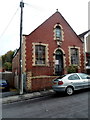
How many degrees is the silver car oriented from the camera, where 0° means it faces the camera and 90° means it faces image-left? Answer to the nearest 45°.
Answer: approximately 225°

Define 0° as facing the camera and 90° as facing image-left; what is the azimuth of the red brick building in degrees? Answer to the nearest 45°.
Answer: approximately 315°

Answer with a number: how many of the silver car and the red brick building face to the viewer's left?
0

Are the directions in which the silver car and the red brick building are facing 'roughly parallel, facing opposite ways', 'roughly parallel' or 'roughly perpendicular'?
roughly perpendicular
